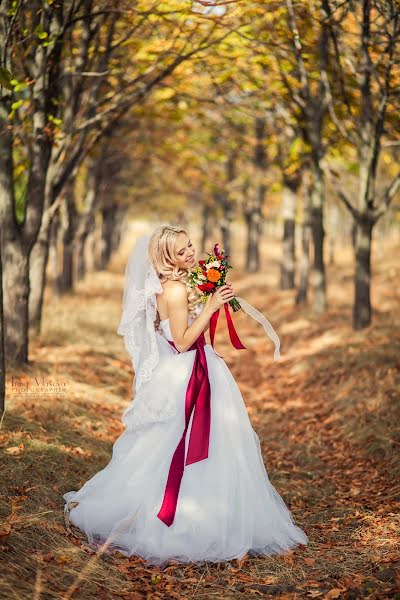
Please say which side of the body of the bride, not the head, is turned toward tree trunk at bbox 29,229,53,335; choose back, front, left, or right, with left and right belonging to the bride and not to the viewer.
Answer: left

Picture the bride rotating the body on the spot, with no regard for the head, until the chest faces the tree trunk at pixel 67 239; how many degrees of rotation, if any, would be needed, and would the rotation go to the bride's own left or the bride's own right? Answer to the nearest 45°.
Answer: approximately 90° to the bride's own left

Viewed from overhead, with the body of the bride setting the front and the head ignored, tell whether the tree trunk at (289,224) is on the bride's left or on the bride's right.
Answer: on the bride's left

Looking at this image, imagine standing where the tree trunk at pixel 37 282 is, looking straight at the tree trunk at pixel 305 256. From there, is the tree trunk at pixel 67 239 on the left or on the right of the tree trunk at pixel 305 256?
left

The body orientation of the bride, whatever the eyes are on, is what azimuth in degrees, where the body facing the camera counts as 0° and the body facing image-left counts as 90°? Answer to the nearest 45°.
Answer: approximately 270°

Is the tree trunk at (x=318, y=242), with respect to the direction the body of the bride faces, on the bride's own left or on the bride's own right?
on the bride's own left
